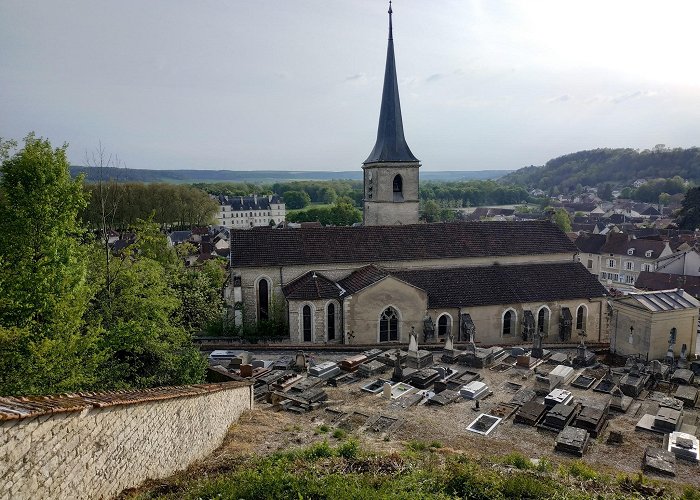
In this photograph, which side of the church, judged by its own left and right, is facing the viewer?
right

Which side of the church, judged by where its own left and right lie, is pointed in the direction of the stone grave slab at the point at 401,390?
right

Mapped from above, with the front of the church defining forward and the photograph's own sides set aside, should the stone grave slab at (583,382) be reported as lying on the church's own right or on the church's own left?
on the church's own right

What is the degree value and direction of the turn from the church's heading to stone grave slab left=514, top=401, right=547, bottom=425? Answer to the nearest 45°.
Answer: approximately 90° to its right

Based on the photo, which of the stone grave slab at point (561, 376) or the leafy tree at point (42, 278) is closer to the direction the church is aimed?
the stone grave slab

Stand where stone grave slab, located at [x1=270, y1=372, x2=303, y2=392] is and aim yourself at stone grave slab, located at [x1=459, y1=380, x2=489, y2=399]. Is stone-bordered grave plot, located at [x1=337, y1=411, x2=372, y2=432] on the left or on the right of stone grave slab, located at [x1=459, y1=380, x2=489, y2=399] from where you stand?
right

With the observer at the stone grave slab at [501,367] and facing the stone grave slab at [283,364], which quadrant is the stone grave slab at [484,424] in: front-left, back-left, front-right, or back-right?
front-left

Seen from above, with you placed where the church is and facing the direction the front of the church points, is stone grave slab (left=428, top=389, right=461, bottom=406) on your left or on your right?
on your right

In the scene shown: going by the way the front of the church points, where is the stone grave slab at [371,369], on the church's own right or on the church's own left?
on the church's own right

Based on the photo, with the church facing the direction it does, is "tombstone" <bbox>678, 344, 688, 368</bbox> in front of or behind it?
in front
